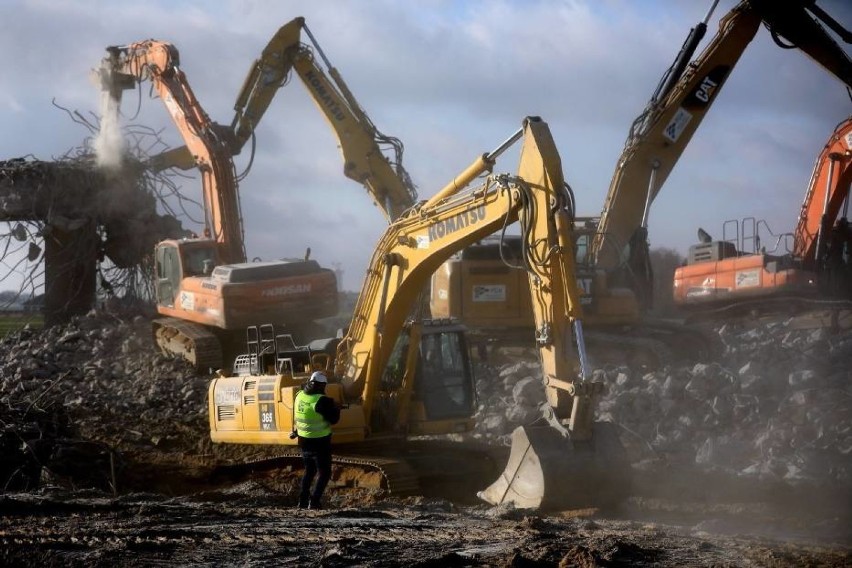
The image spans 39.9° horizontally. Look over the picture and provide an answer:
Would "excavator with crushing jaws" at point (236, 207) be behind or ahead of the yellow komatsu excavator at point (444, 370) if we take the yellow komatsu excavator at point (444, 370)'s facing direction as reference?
behind

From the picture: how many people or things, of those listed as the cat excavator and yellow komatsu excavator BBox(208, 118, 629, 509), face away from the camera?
0

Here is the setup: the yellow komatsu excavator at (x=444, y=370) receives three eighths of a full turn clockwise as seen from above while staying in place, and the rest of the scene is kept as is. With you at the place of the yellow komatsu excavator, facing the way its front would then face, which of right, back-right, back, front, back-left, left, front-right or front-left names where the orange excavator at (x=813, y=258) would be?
back-right

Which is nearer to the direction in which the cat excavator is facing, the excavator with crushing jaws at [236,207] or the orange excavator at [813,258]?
the orange excavator

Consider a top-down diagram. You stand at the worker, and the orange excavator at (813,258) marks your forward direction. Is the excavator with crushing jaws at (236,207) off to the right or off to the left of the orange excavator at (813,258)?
left

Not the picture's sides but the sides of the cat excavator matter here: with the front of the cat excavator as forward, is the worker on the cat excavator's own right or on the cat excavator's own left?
on the cat excavator's own right

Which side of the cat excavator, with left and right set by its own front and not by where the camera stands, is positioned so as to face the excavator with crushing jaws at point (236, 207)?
back

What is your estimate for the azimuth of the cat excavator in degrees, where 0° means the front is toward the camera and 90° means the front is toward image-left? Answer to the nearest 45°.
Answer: approximately 270°

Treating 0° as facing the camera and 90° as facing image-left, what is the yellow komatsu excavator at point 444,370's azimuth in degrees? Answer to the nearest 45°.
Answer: approximately 315°

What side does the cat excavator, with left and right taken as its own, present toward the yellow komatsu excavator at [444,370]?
right
